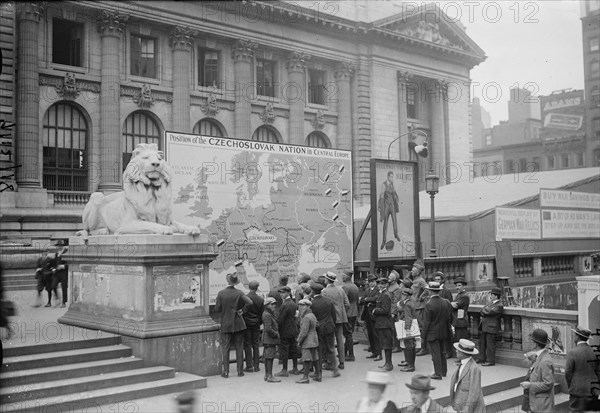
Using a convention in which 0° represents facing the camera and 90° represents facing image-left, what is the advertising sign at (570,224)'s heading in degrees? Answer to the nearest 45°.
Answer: approximately 0°

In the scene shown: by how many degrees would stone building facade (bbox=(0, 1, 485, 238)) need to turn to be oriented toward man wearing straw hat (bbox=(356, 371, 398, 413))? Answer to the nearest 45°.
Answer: approximately 45° to its right

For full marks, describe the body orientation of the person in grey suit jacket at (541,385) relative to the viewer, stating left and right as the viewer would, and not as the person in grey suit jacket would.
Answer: facing to the left of the viewer

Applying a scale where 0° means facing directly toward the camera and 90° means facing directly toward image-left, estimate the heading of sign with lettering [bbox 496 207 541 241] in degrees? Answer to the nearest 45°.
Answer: approximately 0°

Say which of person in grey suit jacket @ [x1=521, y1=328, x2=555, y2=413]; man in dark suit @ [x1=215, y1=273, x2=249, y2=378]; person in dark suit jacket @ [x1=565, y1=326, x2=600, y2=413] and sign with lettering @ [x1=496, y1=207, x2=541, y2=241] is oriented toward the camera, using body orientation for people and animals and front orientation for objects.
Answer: the sign with lettering

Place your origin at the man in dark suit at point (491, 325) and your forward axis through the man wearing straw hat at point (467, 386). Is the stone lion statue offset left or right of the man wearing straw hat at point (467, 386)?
right

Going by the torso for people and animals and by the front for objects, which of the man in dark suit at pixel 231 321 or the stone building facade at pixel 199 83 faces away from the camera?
the man in dark suit

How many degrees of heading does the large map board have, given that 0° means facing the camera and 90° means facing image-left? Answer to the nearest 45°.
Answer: approximately 315°

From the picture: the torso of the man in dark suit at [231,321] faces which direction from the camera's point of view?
away from the camera
